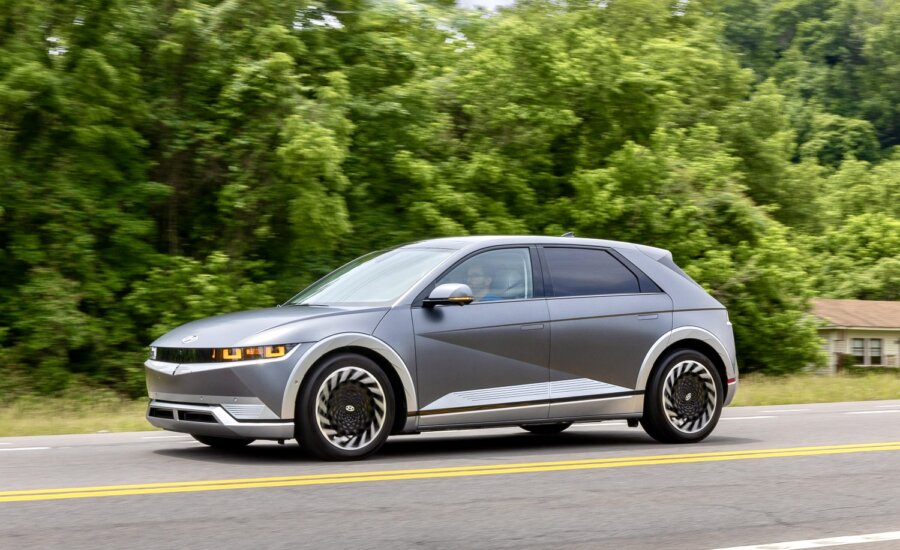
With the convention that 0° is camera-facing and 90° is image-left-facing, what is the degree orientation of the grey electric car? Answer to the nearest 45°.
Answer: approximately 45°
